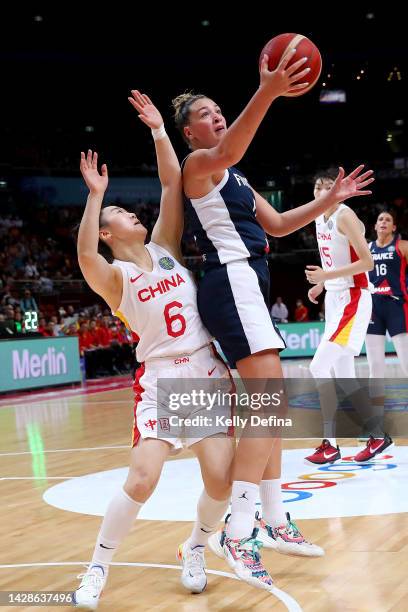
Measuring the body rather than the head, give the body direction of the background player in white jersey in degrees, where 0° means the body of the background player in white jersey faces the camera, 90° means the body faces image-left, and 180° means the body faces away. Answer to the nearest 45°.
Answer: approximately 45°

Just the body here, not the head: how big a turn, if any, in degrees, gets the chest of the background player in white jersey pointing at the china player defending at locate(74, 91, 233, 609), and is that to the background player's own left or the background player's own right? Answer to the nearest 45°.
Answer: approximately 45° to the background player's own left
